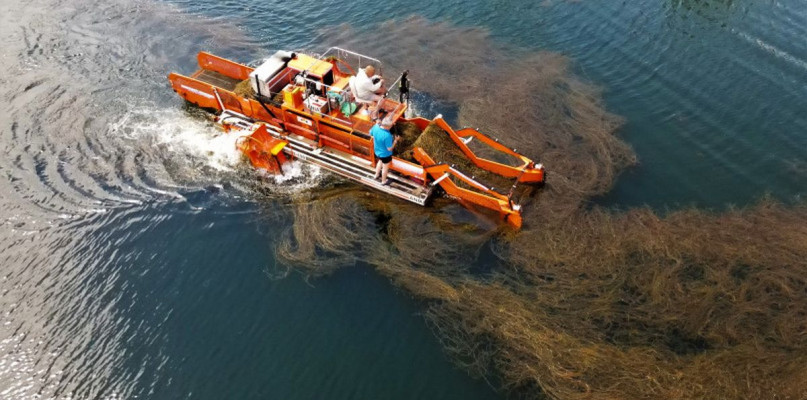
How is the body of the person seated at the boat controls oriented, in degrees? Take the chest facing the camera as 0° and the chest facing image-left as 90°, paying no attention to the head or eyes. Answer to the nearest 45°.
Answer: approximately 270°

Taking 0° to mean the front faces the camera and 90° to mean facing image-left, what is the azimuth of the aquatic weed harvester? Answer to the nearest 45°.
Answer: approximately 315°
